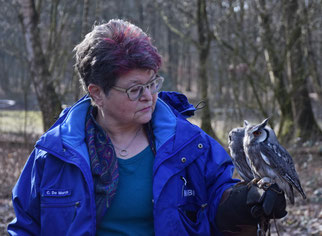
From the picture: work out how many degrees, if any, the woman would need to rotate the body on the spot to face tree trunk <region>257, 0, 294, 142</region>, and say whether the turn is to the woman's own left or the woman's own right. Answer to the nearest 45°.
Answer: approximately 180°

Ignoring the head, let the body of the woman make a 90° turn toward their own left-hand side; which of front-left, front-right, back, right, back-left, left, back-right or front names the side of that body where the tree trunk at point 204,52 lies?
left

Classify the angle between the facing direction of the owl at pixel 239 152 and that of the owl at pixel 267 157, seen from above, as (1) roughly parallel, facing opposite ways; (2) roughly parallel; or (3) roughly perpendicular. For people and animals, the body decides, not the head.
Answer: roughly parallel

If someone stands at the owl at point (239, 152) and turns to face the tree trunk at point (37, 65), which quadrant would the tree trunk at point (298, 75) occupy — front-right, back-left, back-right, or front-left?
front-right

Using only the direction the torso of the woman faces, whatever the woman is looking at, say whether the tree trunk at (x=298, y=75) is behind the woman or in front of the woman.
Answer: behind

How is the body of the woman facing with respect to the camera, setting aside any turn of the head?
toward the camera
